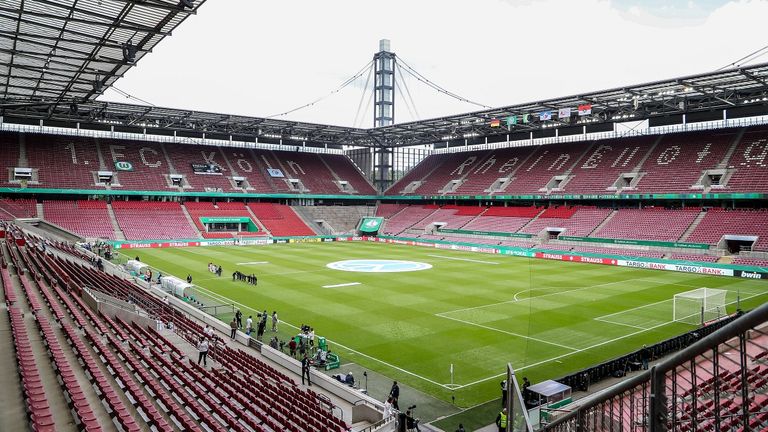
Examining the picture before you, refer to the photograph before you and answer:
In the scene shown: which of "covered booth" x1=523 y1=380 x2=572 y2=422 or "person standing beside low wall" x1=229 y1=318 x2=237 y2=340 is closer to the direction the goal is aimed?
the person standing beside low wall

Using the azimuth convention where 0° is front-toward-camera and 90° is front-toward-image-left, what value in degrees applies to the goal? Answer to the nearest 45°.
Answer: approximately 135°

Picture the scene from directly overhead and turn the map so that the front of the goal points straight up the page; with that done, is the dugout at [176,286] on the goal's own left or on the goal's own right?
on the goal's own left

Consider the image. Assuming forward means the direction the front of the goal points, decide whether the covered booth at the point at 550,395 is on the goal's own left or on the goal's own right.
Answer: on the goal's own left

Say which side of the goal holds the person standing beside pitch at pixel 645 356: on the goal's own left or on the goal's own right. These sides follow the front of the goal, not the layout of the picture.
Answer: on the goal's own left

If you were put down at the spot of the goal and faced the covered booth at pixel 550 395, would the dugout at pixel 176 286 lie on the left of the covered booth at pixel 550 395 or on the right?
right

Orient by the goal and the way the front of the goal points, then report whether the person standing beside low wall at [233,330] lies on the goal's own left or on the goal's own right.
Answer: on the goal's own left
